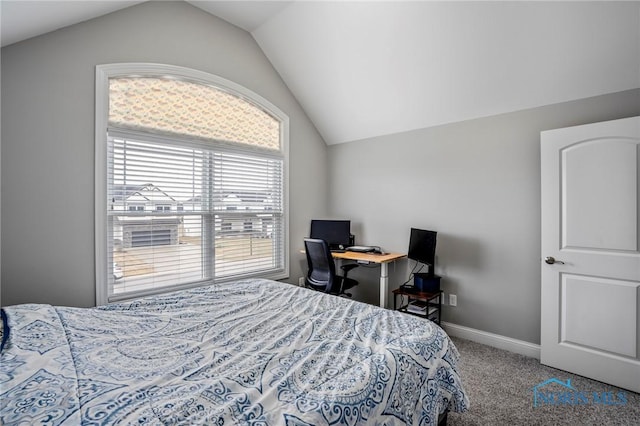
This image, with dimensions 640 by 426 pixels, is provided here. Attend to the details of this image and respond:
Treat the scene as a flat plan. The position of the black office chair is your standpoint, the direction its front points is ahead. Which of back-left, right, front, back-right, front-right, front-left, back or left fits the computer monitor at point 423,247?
front-right

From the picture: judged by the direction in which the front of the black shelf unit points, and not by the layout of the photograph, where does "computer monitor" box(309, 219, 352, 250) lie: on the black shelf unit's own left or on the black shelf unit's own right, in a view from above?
on the black shelf unit's own right

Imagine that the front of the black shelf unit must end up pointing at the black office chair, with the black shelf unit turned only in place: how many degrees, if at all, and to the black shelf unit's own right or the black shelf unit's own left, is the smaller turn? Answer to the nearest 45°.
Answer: approximately 45° to the black shelf unit's own right

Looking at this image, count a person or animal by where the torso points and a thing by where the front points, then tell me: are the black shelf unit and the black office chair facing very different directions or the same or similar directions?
very different directions

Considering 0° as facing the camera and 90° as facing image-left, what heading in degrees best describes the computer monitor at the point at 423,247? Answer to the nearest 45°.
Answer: approximately 45°

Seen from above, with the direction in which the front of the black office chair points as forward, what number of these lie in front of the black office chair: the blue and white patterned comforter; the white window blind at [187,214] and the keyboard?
1

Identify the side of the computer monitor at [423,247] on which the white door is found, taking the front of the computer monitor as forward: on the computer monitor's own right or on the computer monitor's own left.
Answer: on the computer monitor's own left

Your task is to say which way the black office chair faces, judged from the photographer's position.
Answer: facing away from the viewer and to the right of the viewer

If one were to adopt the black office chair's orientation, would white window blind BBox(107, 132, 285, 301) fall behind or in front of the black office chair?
behind

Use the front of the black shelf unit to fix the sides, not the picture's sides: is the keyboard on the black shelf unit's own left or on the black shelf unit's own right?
on the black shelf unit's own right

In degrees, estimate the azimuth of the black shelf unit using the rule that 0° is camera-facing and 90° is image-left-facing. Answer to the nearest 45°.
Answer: approximately 45°

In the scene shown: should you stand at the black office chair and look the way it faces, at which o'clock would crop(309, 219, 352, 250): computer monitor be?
The computer monitor is roughly at 11 o'clock from the black office chair.
